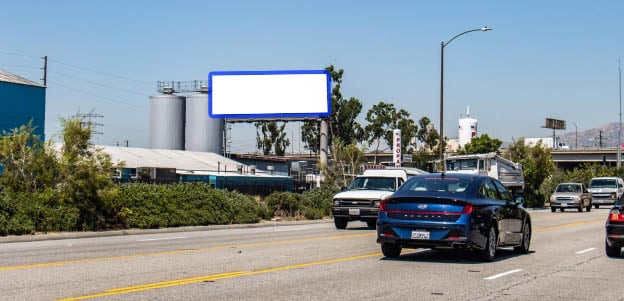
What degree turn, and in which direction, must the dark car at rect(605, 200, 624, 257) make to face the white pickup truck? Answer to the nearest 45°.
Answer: approximately 45° to its left

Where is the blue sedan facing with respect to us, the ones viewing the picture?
facing away from the viewer and to the right of the viewer

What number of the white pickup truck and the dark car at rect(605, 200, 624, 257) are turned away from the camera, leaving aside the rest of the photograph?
1

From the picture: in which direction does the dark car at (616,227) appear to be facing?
away from the camera

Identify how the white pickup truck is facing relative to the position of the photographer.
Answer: facing the viewer and to the left of the viewer

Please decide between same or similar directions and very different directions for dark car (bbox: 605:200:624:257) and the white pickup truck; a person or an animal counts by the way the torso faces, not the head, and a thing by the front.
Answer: very different directions

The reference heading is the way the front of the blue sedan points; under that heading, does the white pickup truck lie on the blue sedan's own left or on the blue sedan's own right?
on the blue sedan's own left

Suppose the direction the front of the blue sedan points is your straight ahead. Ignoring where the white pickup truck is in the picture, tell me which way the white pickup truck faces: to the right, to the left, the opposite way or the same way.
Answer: the opposite way

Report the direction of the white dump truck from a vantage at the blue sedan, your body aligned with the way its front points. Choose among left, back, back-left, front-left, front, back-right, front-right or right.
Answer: front-left

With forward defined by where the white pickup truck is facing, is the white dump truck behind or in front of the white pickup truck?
behind

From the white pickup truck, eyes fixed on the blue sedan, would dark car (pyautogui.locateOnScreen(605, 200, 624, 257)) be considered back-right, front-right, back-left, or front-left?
front-left

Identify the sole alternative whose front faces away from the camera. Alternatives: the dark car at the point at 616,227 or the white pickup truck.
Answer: the dark car
